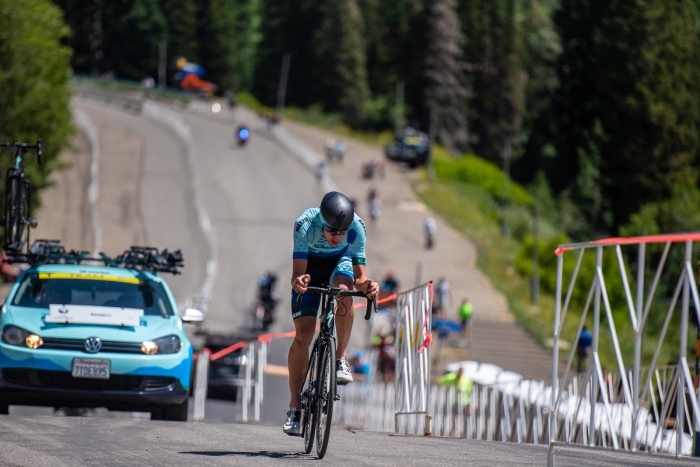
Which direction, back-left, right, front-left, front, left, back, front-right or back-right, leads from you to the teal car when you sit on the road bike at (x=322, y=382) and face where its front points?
back-right

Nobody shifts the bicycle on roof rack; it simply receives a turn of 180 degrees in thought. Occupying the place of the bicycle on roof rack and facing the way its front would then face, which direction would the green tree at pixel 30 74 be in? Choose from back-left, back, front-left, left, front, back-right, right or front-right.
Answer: front

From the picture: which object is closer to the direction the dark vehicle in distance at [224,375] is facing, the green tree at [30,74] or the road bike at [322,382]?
the road bike

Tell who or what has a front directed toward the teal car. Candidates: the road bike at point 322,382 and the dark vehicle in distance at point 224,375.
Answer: the dark vehicle in distance

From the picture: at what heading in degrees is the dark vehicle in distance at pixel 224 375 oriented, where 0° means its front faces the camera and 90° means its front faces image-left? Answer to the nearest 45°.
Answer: approximately 0°

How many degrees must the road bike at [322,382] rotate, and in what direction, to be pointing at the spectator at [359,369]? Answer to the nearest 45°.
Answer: approximately 180°

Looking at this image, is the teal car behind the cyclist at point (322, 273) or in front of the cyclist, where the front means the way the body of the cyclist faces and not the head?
behind

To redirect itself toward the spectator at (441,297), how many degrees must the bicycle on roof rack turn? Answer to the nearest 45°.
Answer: approximately 135° to its left

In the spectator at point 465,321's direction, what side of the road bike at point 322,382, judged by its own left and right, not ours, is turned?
back

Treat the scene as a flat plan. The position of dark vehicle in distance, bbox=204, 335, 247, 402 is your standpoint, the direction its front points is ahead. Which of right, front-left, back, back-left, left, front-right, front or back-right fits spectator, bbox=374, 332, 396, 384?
back-left

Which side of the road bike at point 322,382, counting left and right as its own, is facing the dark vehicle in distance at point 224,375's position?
back

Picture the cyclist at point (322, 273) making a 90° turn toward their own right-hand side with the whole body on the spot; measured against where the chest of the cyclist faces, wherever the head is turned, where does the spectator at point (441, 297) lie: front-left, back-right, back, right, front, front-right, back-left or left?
right
